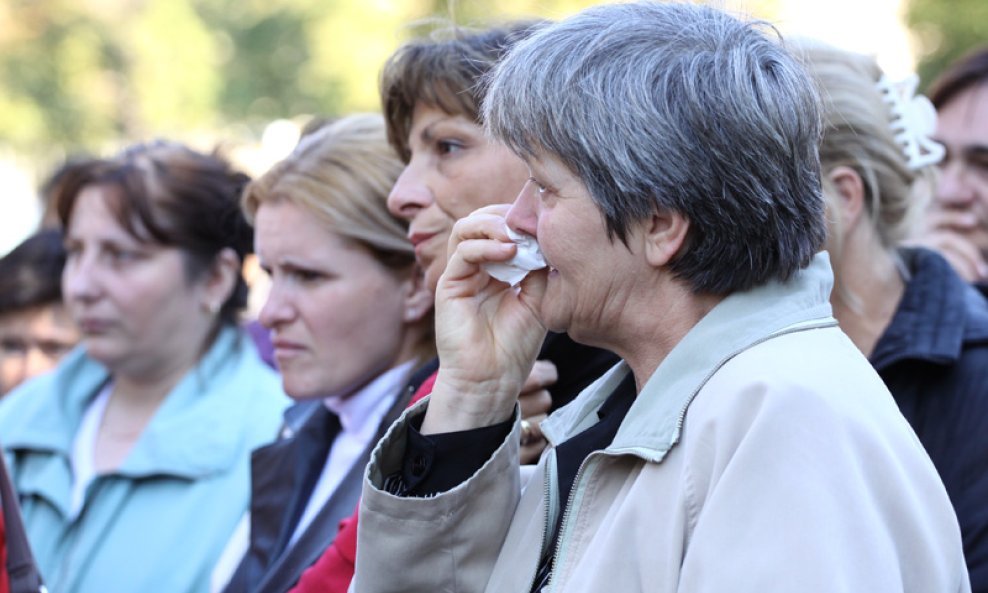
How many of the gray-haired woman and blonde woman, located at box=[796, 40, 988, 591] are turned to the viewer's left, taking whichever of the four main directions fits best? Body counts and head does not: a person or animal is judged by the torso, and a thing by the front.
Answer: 2

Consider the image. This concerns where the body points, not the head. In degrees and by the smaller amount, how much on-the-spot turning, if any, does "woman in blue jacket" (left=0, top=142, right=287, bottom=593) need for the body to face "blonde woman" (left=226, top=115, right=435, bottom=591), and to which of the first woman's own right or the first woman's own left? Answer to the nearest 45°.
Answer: approximately 90° to the first woman's own left

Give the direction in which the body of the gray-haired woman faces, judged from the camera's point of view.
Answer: to the viewer's left

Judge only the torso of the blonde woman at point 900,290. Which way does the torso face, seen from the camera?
to the viewer's left

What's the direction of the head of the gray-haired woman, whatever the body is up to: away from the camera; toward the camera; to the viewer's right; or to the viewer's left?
to the viewer's left

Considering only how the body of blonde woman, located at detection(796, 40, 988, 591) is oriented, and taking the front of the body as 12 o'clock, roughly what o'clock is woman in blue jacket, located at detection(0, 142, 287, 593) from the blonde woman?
The woman in blue jacket is roughly at 12 o'clock from the blonde woman.
